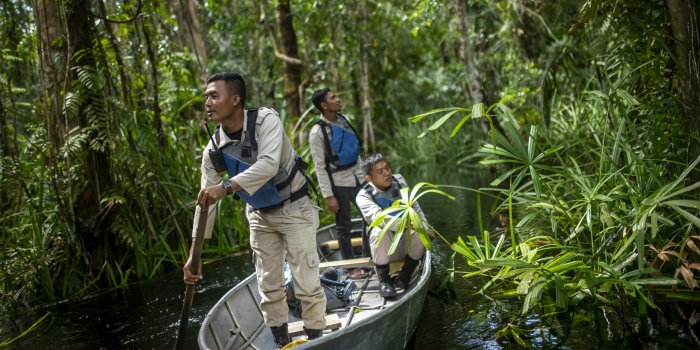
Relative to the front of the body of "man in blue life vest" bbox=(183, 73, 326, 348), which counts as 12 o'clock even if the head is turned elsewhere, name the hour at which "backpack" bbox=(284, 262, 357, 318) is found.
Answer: The backpack is roughly at 5 o'clock from the man in blue life vest.

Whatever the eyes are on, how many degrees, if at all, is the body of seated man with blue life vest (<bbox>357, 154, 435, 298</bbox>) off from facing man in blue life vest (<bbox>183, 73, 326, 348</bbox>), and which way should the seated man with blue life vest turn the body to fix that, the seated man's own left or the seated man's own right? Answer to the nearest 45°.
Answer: approximately 90° to the seated man's own right

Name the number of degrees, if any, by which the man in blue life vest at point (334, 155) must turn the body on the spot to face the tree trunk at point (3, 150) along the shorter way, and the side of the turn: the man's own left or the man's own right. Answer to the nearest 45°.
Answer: approximately 135° to the man's own right

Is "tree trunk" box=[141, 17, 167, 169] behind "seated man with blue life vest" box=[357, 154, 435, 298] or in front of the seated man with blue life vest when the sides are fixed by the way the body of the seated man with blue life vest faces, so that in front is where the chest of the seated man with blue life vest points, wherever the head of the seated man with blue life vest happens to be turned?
behind

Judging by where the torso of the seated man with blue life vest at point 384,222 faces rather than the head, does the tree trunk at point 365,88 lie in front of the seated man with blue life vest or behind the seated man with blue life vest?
behind

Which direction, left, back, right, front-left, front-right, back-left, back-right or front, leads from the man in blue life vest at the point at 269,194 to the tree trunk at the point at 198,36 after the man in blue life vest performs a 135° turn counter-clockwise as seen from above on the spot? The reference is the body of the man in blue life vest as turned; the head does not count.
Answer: left

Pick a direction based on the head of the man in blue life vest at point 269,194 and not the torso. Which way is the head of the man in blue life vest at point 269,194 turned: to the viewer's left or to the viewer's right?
to the viewer's left

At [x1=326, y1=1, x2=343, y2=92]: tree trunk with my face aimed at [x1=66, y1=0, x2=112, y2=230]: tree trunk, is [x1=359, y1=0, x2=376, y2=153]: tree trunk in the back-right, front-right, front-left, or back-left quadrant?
back-left

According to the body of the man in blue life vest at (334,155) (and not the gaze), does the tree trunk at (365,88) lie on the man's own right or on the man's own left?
on the man's own left

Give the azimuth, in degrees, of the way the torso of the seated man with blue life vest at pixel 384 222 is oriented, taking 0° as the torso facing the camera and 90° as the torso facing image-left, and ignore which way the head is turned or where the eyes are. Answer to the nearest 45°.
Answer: approximately 315°
